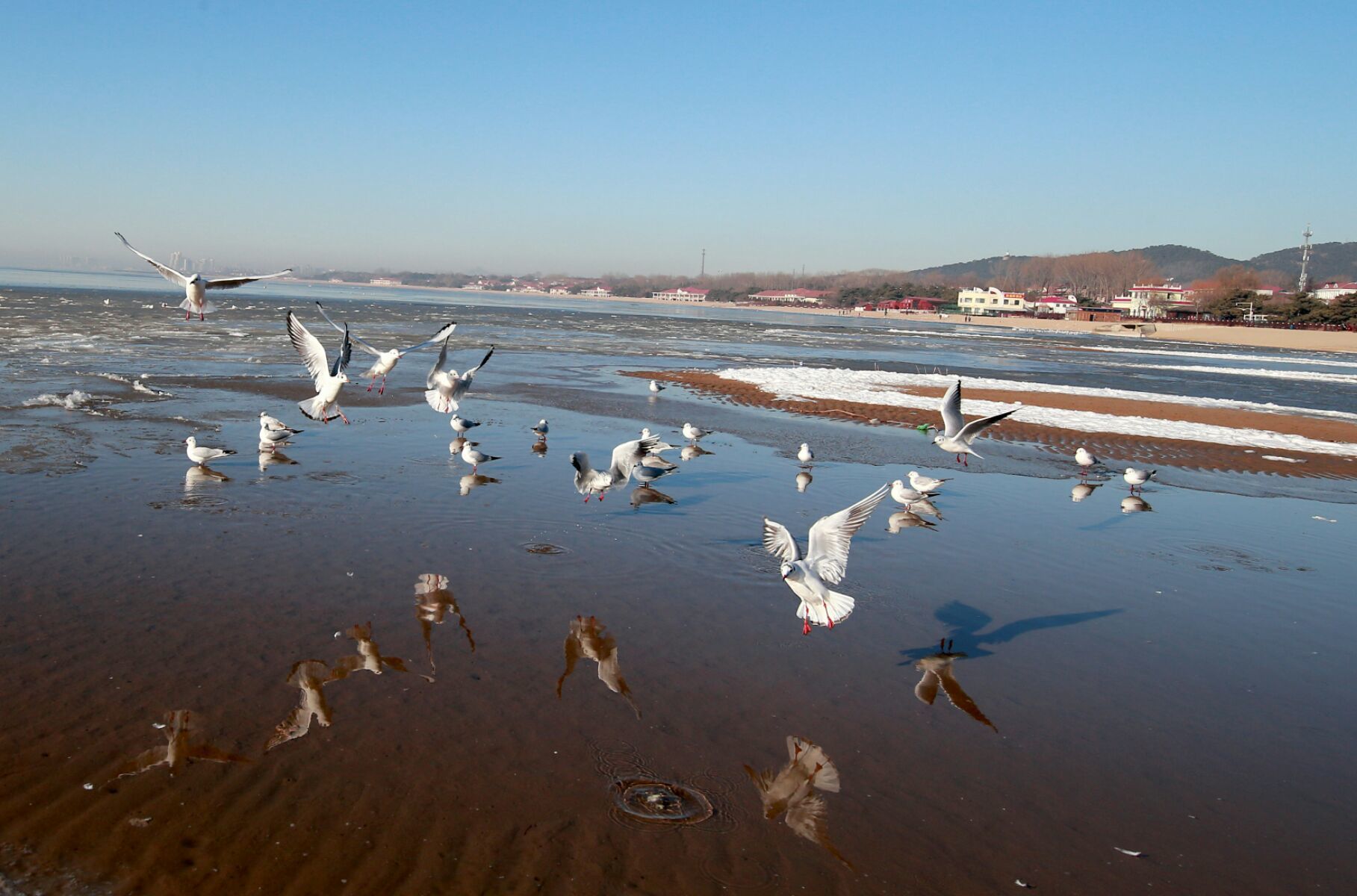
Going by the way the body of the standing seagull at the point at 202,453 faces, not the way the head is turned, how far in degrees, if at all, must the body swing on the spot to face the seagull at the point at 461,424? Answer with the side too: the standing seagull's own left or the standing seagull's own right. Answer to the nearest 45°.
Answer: approximately 135° to the standing seagull's own right

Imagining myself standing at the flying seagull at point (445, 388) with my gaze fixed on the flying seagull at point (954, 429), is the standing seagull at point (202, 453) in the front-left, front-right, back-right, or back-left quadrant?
back-right

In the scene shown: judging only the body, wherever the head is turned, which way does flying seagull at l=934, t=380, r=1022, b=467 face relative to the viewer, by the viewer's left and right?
facing the viewer and to the left of the viewer

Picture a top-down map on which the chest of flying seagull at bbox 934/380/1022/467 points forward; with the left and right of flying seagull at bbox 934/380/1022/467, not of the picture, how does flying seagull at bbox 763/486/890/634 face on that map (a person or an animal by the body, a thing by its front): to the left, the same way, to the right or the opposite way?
the same way

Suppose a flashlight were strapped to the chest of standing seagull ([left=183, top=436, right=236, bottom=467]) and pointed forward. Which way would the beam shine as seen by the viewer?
to the viewer's left

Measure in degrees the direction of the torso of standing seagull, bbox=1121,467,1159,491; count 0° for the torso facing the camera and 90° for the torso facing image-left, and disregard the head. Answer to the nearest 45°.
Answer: approximately 90°

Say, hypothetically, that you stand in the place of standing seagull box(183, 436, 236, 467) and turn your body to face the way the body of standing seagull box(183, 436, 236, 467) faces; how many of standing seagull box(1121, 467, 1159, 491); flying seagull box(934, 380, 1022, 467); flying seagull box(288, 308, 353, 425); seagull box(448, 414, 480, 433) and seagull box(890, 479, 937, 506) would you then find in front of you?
0

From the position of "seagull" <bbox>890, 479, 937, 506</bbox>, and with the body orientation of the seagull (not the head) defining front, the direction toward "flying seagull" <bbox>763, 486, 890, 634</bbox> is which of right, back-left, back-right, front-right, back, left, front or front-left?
left

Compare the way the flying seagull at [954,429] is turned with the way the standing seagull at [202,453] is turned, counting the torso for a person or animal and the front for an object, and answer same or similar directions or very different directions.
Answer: same or similar directions
